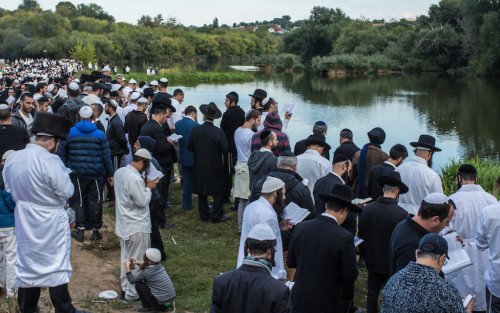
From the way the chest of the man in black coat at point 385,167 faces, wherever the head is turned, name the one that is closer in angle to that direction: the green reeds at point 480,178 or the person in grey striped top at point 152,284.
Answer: the green reeds

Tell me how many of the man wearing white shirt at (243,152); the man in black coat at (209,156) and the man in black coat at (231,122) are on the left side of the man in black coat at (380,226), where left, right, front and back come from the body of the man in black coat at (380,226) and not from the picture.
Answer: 3

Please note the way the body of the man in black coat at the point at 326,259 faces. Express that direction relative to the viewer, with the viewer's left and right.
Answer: facing away from the viewer and to the right of the viewer

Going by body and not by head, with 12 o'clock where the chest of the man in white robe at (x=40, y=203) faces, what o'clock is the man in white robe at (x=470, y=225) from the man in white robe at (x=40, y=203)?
the man in white robe at (x=470, y=225) is roughly at 2 o'clock from the man in white robe at (x=40, y=203).

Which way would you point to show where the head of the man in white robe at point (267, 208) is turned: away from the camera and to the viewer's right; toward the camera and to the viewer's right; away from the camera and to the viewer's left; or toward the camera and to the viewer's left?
away from the camera and to the viewer's right

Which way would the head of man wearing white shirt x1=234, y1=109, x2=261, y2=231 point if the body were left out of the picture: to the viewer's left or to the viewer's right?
to the viewer's right

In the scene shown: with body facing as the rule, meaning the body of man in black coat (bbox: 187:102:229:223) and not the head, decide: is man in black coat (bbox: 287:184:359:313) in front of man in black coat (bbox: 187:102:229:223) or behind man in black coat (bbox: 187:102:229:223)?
behind

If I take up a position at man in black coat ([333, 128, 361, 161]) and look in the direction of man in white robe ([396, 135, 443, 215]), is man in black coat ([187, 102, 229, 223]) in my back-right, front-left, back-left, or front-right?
back-right

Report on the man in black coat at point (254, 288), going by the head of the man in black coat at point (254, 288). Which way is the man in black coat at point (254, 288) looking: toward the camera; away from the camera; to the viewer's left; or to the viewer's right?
away from the camera

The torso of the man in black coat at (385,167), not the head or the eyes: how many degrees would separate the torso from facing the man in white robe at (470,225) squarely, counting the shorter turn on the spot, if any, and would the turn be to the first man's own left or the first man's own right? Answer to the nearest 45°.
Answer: approximately 90° to the first man's own right

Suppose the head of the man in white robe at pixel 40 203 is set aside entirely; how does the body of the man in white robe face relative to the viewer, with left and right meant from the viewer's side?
facing away from the viewer and to the right of the viewer

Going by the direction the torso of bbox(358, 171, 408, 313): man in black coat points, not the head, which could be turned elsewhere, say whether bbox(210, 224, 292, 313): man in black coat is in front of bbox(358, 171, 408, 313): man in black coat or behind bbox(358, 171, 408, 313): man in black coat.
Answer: behind

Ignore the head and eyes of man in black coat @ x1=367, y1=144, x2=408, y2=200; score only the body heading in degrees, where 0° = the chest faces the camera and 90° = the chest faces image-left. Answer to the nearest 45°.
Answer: approximately 225°

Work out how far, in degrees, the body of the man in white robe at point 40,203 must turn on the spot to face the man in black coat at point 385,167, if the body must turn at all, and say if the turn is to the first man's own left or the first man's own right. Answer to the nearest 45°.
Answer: approximately 45° to the first man's own right

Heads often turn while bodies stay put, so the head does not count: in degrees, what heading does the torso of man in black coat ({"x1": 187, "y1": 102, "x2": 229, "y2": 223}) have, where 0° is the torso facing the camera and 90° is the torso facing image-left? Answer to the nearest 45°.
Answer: approximately 180°

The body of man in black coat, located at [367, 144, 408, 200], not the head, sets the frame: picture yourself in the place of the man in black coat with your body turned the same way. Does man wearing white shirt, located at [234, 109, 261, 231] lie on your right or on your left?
on your left

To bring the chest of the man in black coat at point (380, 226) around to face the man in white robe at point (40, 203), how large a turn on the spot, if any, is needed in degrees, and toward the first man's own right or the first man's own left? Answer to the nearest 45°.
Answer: approximately 135° to the first man's own left
